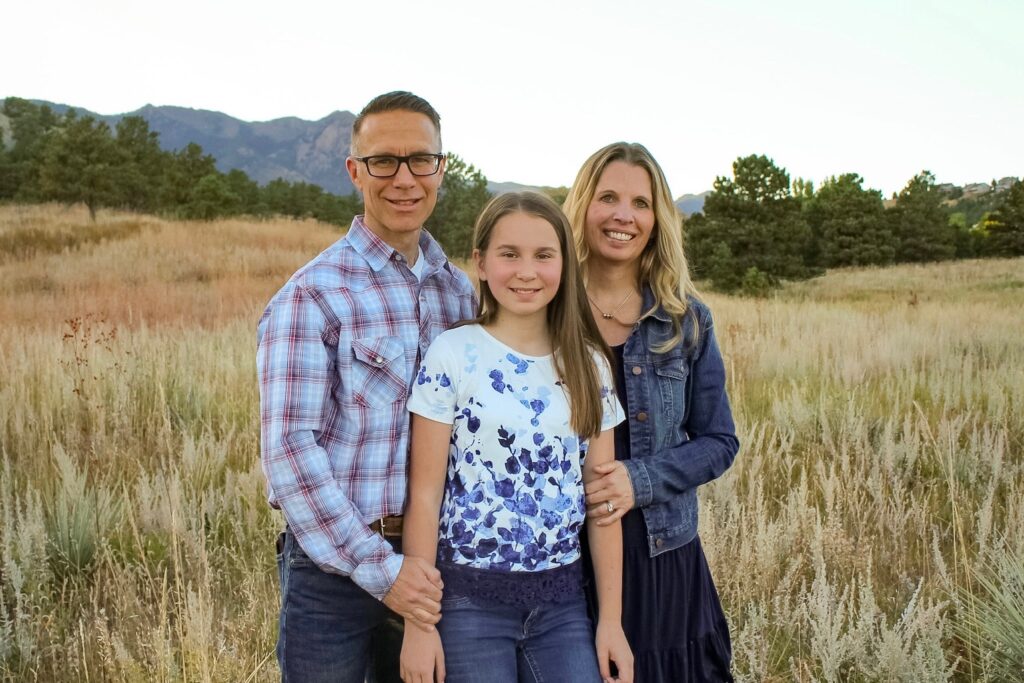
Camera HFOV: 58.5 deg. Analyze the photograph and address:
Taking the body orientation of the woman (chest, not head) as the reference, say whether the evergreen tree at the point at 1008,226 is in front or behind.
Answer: behind

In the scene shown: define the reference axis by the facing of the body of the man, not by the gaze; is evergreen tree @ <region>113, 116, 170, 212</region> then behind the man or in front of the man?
behind

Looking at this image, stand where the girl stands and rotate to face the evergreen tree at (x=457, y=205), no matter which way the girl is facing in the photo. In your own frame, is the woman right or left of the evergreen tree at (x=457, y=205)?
right

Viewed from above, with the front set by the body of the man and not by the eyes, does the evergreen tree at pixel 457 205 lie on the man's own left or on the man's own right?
on the man's own left

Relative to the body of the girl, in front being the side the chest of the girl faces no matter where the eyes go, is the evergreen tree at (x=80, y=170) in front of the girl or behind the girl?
behind

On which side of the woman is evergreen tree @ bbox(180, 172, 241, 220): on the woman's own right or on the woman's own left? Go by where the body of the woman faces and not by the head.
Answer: on the woman's own right

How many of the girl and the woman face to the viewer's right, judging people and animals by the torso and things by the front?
0

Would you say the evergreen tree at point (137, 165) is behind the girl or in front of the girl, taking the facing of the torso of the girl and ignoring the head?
behind
